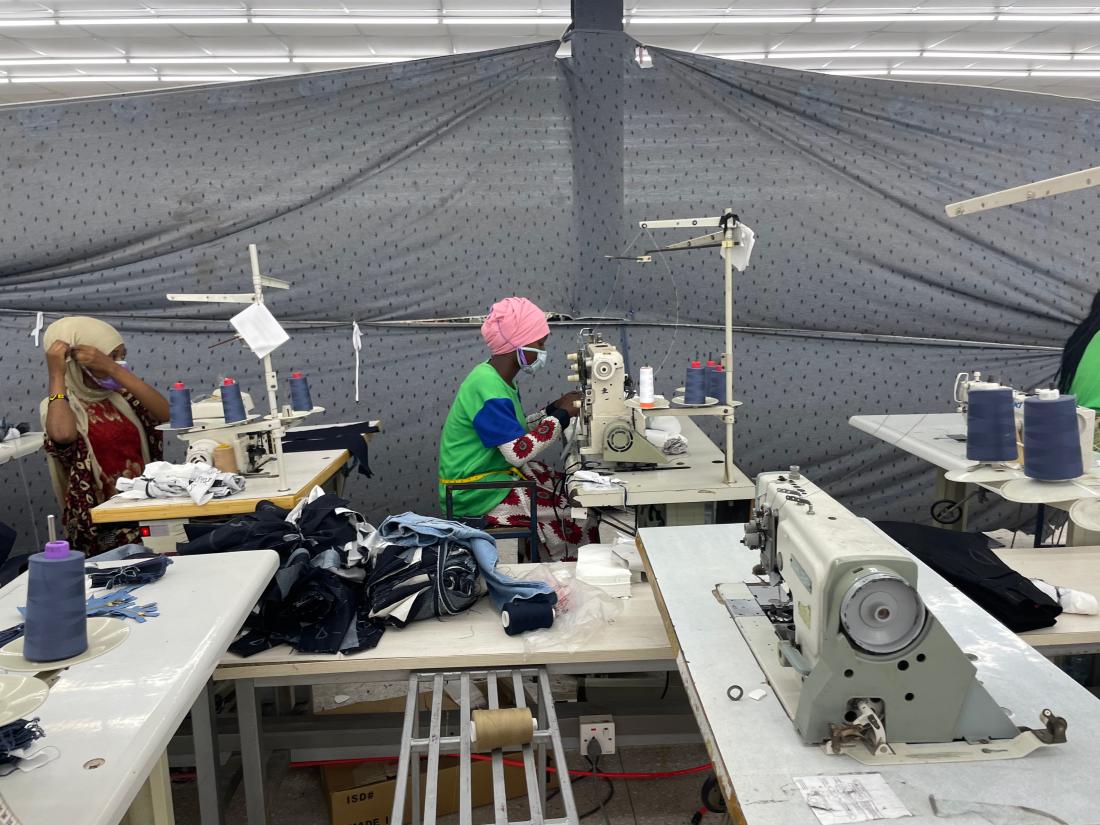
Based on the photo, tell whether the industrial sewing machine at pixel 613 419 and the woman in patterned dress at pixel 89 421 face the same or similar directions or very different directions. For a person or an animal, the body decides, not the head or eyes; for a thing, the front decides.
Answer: very different directions

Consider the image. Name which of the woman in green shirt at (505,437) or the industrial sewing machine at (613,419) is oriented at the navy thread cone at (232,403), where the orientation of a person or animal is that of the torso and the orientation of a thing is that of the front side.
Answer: the industrial sewing machine

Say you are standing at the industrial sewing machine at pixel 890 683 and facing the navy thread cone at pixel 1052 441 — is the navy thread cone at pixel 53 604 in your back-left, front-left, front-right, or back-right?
back-left

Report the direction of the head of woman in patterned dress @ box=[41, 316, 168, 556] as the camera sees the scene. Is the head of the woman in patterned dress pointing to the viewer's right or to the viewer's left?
to the viewer's right

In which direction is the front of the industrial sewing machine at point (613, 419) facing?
to the viewer's left

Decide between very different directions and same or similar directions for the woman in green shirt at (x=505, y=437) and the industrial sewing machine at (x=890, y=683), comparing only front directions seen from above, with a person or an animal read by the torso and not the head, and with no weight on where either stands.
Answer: very different directions

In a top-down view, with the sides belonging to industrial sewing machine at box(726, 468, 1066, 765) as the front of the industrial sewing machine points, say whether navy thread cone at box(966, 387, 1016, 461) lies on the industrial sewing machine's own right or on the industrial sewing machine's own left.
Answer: on the industrial sewing machine's own right

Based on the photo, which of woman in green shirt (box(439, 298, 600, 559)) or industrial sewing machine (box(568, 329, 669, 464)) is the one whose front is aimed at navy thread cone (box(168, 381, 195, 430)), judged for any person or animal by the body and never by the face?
the industrial sewing machine

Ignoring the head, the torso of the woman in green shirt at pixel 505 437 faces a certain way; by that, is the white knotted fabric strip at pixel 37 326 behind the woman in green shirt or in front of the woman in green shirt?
behind

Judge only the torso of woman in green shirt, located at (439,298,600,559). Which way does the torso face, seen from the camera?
to the viewer's right

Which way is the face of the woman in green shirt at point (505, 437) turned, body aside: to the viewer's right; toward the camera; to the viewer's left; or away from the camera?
to the viewer's right

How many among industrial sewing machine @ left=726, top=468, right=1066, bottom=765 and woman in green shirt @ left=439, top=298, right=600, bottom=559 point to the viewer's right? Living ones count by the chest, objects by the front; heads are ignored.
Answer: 1

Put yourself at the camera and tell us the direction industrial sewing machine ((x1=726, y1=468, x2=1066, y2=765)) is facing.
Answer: facing to the left of the viewer

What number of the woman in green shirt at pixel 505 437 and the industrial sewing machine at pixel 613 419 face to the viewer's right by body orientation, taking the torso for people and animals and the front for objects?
1
